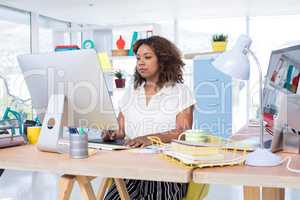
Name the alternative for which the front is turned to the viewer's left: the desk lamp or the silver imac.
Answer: the desk lamp

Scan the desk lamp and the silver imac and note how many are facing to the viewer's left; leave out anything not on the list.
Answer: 1

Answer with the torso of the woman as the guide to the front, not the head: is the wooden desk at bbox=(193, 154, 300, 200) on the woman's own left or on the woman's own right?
on the woman's own left

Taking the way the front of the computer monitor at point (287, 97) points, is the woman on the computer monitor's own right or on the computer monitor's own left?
on the computer monitor's own right

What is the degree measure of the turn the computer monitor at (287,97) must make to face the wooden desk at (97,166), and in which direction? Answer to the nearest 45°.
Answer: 0° — it already faces it

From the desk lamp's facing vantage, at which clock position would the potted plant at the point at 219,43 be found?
The potted plant is roughly at 3 o'clock from the desk lamp.

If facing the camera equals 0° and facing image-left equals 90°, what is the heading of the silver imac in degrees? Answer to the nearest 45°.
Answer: approximately 225°

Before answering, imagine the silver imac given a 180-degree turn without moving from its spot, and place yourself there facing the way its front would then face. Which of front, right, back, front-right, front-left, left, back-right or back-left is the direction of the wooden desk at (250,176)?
left

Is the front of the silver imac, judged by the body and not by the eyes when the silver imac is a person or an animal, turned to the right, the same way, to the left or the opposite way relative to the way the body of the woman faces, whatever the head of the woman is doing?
the opposite way

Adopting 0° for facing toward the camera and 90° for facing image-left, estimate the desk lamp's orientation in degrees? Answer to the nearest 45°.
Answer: approximately 90°

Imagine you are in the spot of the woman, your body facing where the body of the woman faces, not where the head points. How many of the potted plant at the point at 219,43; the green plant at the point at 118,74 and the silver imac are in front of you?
1
